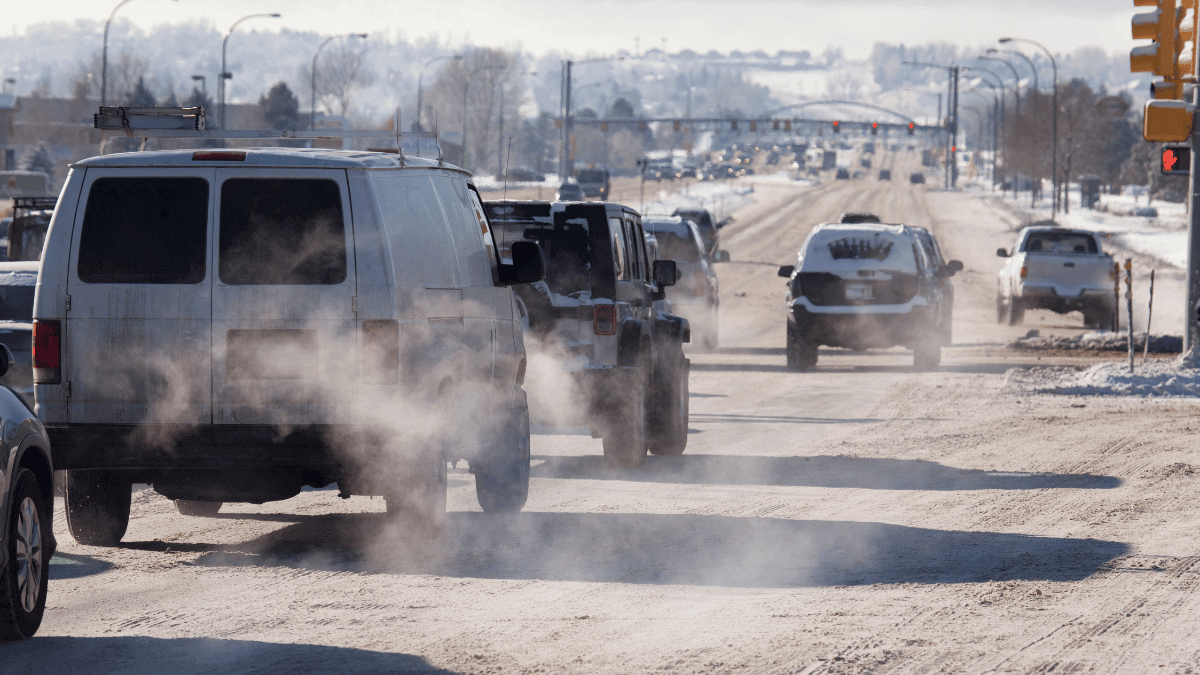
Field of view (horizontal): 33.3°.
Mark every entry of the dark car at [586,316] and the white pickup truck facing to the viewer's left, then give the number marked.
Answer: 0

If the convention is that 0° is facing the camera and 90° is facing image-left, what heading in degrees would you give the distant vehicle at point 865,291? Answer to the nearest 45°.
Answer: approximately 180°

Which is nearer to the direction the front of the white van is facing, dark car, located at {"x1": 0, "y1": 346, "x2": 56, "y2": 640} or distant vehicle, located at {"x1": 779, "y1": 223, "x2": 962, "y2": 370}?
the distant vehicle

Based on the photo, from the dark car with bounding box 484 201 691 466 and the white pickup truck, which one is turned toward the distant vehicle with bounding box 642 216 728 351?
the dark car

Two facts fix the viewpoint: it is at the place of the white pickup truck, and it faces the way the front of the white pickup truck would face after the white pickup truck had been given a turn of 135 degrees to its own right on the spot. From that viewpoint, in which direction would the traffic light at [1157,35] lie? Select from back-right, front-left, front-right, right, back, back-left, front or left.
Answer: front-right

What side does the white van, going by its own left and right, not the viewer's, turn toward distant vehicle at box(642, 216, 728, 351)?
front

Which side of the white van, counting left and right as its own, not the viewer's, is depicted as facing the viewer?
back

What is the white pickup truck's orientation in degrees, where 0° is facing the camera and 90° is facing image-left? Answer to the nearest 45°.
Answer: approximately 180°

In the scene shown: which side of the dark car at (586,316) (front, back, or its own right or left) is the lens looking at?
back

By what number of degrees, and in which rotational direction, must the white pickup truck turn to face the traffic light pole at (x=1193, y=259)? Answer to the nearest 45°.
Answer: approximately 180°

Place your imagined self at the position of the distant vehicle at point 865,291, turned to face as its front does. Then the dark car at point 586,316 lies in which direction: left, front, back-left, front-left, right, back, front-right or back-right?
back
